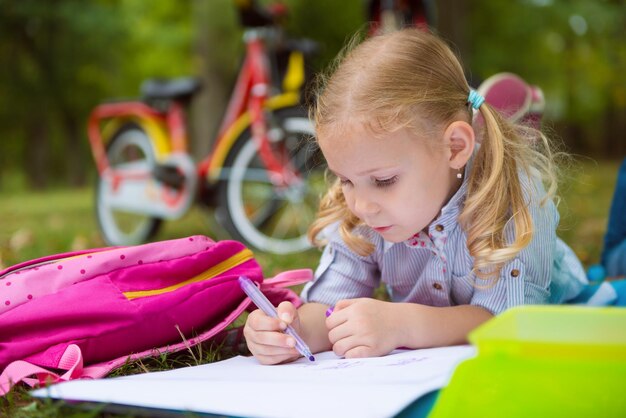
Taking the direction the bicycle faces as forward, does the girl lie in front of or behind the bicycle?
in front

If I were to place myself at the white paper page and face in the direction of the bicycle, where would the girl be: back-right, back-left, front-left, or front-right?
front-right

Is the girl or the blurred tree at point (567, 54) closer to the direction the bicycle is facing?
the girl

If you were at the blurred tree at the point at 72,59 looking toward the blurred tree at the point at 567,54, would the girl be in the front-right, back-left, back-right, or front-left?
front-right

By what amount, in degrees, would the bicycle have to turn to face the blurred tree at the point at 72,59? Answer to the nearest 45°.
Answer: approximately 135° to its left

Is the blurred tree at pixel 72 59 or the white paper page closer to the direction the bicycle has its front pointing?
the white paper page

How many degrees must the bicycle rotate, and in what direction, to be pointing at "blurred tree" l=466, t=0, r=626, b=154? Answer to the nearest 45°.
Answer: approximately 90° to its left

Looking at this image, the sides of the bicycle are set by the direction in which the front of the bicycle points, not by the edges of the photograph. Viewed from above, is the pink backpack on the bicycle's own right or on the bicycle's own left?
on the bicycle's own right

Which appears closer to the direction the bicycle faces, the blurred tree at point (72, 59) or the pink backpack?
the pink backpack

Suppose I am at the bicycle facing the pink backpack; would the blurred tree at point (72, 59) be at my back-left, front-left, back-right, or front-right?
back-right

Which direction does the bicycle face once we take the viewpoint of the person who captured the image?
facing the viewer and to the right of the viewer

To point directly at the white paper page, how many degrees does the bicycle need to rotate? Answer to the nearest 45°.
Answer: approximately 45° to its right

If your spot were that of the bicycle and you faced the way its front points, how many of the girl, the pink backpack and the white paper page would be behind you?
0
